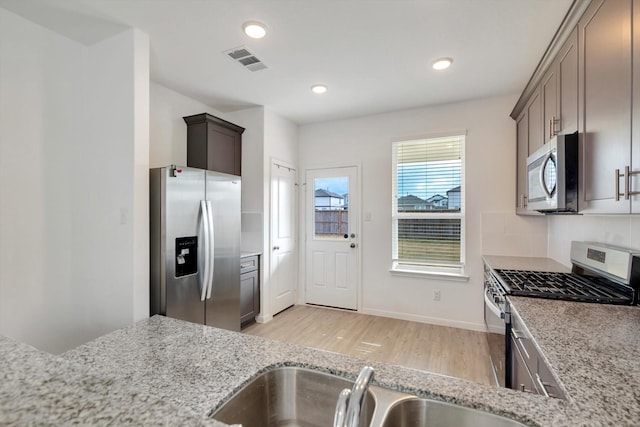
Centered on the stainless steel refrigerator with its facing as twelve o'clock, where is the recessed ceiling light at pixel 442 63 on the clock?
The recessed ceiling light is roughly at 11 o'clock from the stainless steel refrigerator.

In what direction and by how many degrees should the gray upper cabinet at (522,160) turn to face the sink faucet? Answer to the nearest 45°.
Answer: approximately 90° to its left

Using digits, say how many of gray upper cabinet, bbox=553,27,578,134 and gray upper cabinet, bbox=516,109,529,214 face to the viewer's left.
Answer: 2

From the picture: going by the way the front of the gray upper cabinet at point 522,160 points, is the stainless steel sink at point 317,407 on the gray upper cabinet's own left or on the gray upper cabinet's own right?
on the gray upper cabinet's own left

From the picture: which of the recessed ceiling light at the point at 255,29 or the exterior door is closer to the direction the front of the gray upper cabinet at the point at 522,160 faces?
the exterior door

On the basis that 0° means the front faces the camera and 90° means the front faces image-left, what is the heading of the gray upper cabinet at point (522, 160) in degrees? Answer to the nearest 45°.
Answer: approximately 90°

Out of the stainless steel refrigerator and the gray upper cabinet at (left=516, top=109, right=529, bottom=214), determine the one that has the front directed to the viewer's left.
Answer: the gray upper cabinet

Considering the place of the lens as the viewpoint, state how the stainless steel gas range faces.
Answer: facing the viewer and to the left of the viewer

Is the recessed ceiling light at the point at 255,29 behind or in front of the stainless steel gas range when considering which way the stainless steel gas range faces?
in front

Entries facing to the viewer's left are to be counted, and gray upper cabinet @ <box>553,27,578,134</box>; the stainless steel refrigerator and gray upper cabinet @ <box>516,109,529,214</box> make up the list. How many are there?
2

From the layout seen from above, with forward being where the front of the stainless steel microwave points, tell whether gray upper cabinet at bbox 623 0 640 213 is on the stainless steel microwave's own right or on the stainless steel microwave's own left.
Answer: on the stainless steel microwave's own left

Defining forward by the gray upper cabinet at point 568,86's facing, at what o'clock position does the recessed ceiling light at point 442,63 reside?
The recessed ceiling light is roughly at 1 o'clock from the gray upper cabinet.

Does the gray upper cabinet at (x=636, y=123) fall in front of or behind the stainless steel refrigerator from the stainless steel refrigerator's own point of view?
in front

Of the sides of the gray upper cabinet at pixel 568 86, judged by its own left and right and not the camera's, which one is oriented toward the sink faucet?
left

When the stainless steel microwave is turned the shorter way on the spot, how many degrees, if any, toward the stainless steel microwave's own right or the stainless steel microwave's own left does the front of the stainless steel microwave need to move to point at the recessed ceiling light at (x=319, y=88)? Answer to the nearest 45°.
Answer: approximately 45° to the stainless steel microwave's own right
